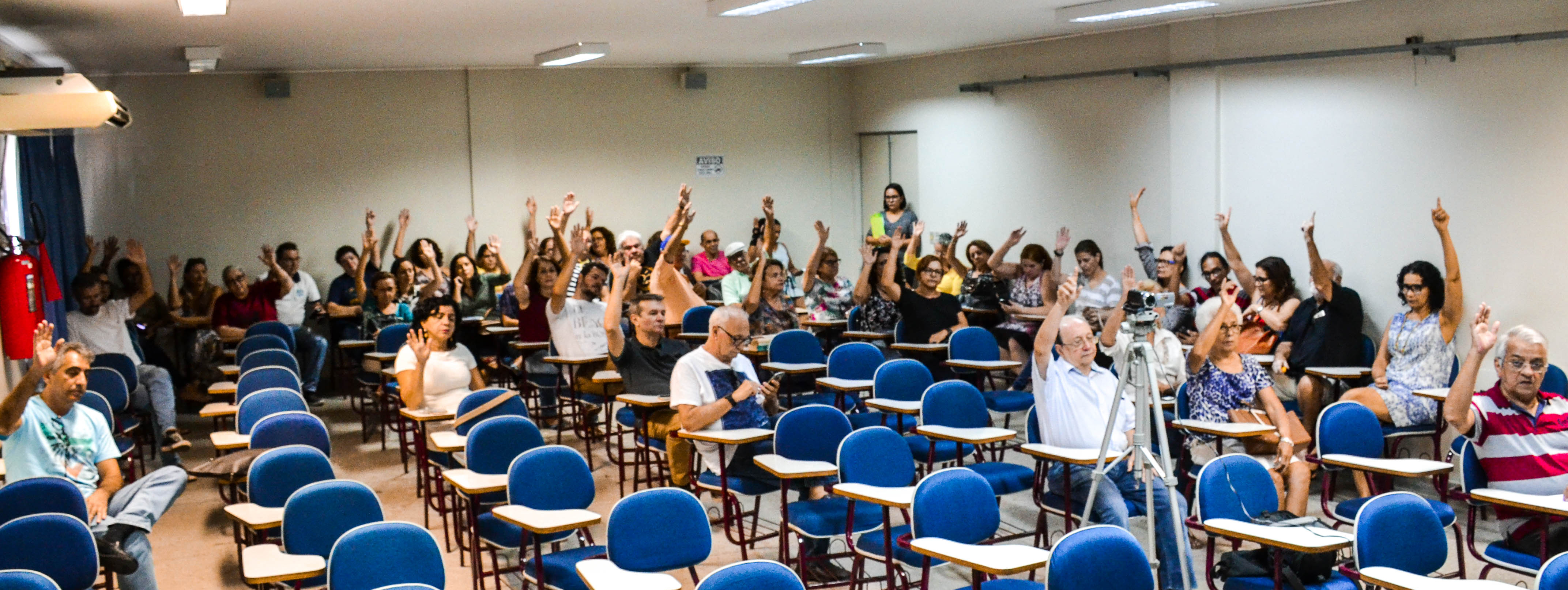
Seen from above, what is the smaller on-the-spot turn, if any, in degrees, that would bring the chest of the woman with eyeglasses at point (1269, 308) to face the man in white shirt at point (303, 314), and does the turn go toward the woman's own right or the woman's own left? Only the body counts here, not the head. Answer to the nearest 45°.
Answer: approximately 45° to the woman's own right

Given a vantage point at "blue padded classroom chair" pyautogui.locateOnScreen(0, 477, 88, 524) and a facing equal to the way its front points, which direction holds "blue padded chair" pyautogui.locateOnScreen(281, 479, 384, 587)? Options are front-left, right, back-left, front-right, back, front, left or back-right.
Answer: front-left

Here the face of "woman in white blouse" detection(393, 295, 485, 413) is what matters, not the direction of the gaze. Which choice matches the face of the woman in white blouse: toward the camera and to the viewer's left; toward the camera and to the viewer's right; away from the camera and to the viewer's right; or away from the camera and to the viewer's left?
toward the camera and to the viewer's right

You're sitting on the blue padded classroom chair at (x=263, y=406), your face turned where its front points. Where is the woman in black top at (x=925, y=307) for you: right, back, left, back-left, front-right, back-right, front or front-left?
left

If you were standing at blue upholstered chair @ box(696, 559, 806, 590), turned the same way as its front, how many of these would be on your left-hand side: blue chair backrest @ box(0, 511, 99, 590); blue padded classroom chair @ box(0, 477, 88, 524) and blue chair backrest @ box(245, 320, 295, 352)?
0

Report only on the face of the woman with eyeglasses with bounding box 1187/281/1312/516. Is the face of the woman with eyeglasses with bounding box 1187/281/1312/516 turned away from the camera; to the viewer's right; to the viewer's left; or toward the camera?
toward the camera

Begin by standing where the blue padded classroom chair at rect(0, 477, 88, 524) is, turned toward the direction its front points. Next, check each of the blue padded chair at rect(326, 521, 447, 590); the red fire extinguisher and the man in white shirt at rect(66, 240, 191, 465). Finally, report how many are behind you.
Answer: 2

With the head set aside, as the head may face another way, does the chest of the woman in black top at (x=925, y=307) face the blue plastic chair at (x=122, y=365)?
no

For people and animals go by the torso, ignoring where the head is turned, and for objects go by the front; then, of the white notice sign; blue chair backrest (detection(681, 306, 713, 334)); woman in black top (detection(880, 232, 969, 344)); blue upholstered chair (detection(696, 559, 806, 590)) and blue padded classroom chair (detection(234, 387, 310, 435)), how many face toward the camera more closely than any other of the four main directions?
5

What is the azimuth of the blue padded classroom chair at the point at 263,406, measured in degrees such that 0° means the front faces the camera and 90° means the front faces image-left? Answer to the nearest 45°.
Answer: approximately 0°

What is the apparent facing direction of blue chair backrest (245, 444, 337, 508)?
toward the camera

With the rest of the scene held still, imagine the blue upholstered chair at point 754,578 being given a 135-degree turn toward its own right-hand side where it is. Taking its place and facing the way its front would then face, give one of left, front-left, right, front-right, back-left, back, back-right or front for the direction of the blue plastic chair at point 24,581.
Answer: front-left

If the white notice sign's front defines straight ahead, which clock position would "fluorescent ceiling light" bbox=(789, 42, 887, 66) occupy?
The fluorescent ceiling light is roughly at 11 o'clock from the white notice sign.

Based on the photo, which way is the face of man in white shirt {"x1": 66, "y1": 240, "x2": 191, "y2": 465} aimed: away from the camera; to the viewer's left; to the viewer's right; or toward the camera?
toward the camera

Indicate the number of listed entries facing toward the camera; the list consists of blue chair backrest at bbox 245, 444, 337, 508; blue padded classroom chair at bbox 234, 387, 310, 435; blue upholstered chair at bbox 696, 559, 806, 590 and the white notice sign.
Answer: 4

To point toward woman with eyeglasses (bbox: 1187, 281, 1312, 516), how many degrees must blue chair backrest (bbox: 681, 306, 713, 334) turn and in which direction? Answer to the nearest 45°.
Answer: approximately 45° to its left

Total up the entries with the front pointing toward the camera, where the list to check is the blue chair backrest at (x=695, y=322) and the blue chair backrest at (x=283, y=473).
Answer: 2

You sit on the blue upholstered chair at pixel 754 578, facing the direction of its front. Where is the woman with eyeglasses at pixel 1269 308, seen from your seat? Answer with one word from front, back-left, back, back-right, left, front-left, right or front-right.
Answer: back-left
